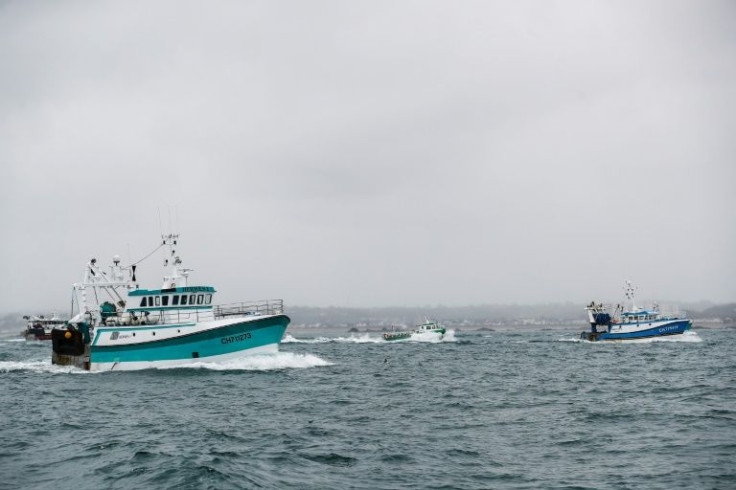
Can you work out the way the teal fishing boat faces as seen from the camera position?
facing away from the viewer and to the right of the viewer
